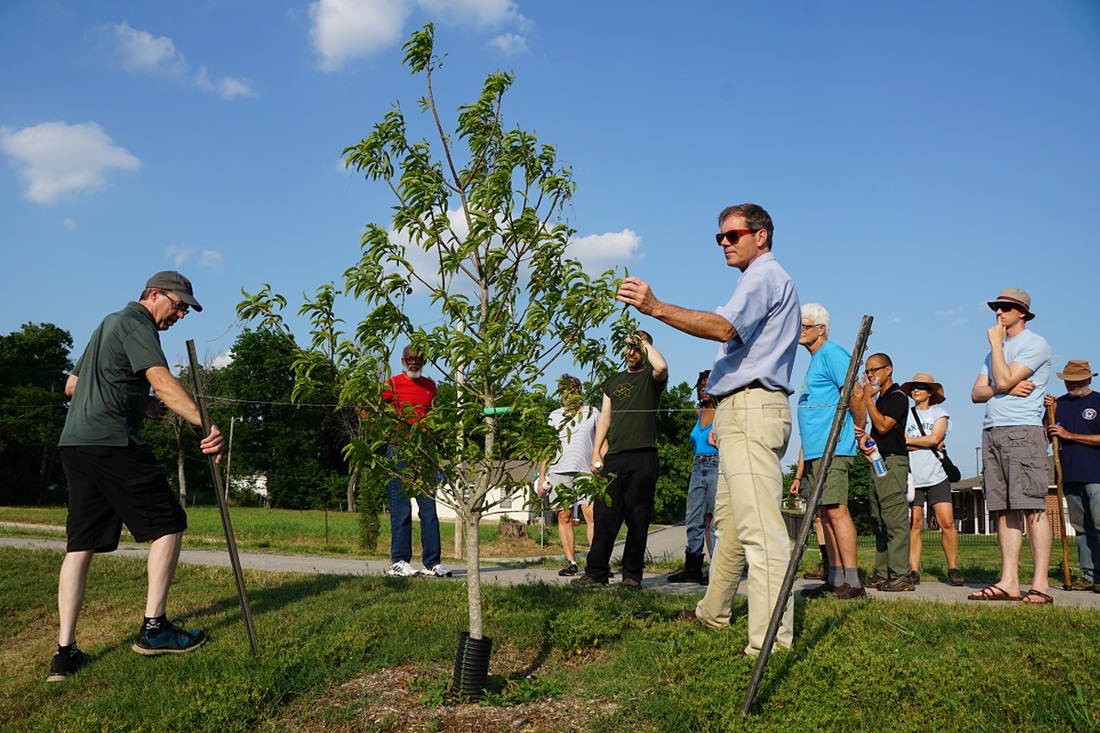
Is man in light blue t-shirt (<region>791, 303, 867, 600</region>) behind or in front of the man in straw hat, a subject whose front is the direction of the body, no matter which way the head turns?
in front

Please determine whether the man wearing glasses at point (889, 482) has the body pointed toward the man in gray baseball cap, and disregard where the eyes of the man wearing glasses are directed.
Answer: yes

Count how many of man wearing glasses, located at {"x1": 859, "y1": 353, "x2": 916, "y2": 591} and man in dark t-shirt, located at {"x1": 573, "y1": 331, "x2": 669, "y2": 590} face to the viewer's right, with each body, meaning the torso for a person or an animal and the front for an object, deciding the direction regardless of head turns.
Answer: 0

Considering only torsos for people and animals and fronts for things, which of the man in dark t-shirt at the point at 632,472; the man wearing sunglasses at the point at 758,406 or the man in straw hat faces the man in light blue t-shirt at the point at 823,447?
the man in straw hat

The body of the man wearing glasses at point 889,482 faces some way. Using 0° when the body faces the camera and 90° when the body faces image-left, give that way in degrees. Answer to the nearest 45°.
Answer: approximately 45°

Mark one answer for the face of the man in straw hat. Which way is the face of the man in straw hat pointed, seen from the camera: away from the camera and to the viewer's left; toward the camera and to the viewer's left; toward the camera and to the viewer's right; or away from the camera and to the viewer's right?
toward the camera and to the viewer's left

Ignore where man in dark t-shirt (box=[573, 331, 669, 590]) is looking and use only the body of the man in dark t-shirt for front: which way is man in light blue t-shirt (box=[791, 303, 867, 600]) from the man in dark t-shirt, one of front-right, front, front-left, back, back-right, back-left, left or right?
back-left

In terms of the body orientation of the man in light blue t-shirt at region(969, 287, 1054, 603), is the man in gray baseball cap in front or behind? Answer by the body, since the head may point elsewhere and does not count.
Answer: in front

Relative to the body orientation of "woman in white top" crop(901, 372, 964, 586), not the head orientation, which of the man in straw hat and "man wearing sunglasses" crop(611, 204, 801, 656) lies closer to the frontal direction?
the man wearing sunglasses

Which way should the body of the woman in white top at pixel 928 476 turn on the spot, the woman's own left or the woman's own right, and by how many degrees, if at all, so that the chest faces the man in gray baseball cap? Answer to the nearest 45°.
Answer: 0° — they already face them
